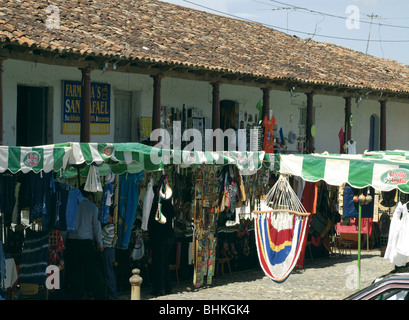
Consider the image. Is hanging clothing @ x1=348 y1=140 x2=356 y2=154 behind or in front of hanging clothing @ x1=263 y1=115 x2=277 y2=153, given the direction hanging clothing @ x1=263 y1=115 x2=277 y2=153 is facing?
behind

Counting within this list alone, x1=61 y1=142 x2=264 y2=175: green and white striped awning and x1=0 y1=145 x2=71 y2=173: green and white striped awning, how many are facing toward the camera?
2

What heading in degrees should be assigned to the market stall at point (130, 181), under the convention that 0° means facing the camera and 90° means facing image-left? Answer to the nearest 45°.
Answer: approximately 0°

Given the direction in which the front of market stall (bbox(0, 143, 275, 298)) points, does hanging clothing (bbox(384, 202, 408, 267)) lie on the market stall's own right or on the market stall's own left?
on the market stall's own left

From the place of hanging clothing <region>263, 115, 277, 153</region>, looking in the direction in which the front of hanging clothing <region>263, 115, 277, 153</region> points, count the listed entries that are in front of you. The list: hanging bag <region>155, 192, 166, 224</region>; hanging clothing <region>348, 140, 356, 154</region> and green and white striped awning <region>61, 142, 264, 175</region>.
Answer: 2

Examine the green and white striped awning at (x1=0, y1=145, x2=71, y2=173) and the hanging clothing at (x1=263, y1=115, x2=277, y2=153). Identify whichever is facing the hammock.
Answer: the hanging clothing

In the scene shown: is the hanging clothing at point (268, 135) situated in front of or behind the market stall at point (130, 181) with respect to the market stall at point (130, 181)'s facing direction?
behind

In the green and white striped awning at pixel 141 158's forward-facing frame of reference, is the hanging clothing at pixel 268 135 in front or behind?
behind
